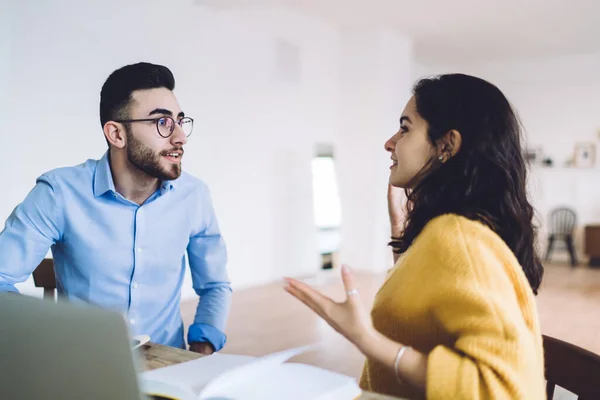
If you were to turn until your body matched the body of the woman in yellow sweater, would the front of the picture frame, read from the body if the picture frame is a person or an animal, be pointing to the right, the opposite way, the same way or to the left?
to the left

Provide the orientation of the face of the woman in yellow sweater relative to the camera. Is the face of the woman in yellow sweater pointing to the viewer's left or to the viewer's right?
to the viewer's left

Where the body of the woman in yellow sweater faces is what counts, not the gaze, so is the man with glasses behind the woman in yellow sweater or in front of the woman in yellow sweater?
in front

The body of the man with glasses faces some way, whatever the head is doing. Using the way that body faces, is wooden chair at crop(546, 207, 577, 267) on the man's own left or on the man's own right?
on the man's own left

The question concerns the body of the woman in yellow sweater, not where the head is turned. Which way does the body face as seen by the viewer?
to the viewer's left

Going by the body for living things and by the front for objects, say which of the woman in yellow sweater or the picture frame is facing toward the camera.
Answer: the picture frame

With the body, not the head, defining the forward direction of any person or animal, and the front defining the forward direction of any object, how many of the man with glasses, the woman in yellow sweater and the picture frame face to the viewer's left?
1

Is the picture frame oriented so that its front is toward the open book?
yes

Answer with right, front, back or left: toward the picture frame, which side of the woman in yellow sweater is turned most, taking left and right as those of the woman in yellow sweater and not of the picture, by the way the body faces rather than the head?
right

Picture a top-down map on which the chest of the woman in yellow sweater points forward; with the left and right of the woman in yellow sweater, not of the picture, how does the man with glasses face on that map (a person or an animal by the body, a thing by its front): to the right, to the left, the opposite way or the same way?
the opposite way

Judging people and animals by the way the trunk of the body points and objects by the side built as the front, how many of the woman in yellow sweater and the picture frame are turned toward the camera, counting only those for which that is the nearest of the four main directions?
1

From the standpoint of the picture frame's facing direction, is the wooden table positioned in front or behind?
in front

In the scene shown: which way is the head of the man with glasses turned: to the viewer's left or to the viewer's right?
to the viewer's right

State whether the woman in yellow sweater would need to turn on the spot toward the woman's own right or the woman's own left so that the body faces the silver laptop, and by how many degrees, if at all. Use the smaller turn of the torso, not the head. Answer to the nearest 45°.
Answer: approximately 45° to the woman's own left
